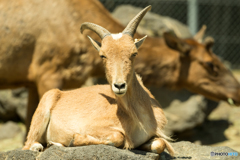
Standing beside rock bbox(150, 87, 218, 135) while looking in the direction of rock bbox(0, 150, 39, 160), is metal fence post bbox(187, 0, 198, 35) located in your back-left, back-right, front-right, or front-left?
back-right

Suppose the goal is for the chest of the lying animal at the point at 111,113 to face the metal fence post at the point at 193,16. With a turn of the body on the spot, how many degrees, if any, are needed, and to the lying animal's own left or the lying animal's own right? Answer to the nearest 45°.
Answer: approximately 135° to the lying animal's own left

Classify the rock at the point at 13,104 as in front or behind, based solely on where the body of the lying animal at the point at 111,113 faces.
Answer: behind

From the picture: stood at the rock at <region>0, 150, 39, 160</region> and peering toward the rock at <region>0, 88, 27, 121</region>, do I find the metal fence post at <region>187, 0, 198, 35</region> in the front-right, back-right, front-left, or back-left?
front-right

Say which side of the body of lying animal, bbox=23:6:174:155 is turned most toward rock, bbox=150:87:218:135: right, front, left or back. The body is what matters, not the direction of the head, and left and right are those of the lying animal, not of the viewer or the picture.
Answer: left

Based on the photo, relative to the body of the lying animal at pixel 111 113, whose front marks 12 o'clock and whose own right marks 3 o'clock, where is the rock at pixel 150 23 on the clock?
The rock is roughly at 8 o'clock from the lying animal.
